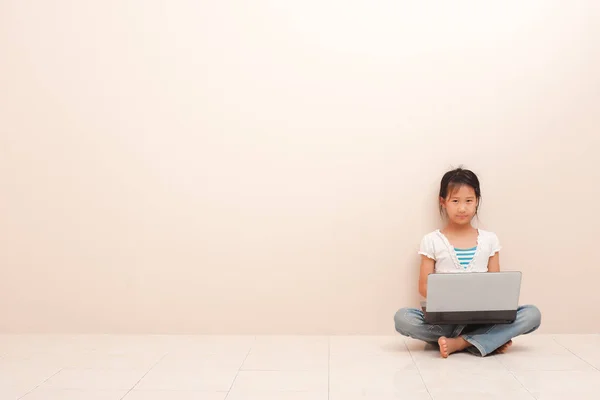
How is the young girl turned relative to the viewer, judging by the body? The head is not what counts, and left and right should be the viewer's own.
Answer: facing the viewer
